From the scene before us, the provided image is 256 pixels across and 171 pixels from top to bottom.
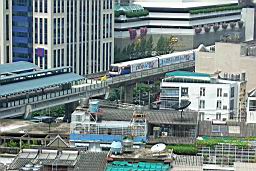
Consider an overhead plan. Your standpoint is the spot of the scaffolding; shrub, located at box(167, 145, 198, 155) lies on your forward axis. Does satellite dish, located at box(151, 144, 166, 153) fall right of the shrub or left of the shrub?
right

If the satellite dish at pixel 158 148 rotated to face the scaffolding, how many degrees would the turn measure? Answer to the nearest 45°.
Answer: approximately 90° to its right

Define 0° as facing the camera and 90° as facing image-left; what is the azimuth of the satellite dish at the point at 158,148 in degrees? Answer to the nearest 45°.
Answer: approximately 45°
